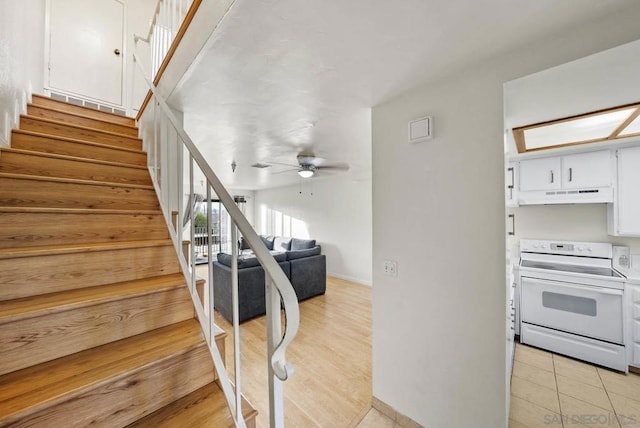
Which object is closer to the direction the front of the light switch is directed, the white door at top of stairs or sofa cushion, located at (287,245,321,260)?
the white door at top of stairs

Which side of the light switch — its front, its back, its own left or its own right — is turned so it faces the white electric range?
back

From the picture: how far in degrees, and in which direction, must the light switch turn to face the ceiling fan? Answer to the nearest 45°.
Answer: approximately 90° to its right

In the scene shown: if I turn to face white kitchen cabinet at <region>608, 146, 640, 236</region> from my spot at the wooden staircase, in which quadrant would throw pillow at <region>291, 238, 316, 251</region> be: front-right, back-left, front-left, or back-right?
front-left

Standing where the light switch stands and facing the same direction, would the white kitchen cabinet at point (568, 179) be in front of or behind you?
behind

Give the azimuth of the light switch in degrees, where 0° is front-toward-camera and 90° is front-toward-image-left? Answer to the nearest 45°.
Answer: approximately 45°

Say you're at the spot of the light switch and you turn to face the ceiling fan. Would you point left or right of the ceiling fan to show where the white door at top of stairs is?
left

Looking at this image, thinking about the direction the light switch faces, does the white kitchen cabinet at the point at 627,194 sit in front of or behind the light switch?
behind

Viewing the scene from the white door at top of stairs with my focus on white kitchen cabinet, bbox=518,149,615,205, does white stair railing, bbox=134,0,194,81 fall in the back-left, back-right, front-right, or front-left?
front-right

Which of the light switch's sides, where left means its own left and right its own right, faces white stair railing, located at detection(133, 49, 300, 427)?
front

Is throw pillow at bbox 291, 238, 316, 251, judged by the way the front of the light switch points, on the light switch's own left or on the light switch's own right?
on the light switch's own right

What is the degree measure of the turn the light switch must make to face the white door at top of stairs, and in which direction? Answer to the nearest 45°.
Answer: approximately 45° to its right

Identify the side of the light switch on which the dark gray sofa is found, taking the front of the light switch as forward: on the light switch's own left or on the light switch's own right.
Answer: on the light switch's own right

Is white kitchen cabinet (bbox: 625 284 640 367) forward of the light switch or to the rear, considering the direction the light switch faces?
to the rear
